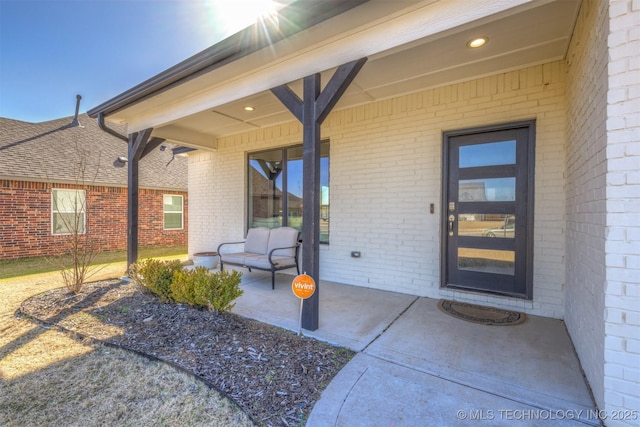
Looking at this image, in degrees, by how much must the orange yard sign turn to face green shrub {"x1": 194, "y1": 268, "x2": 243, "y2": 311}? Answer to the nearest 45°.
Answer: approximately 135° to its right

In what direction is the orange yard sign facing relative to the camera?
toward the camera

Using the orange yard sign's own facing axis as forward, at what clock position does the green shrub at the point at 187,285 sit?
The green shrub is roughly at 4 o'clock from the orange yard sign.

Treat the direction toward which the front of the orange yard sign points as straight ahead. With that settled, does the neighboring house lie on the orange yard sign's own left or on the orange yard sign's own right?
on the orange yard sign's own right

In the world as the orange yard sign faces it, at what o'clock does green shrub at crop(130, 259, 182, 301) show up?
The green shrub is roughly at 4 o'clock from the orange yard sign.

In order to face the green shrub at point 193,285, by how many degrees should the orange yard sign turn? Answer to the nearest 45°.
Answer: approximately 135° to its right

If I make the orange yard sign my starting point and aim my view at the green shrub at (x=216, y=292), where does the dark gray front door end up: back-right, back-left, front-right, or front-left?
back-right

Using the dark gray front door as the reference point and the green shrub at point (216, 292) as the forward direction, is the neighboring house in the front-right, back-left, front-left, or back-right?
front-right

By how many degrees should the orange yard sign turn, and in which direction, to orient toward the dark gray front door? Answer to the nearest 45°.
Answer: approximately 90° to its left

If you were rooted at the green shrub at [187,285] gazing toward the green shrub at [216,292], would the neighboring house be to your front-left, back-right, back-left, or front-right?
back-left
